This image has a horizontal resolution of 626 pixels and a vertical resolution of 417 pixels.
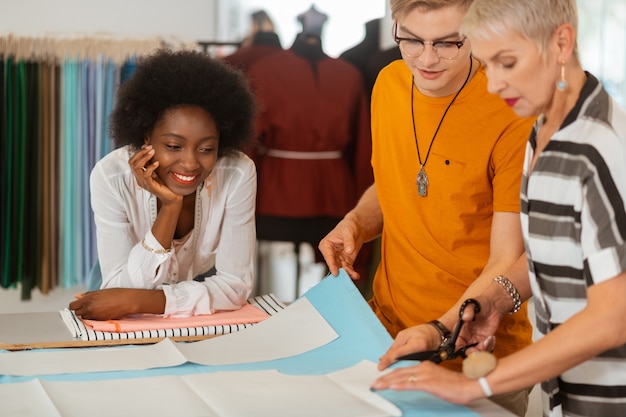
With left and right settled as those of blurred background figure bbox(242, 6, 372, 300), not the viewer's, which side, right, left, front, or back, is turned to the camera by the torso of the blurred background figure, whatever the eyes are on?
front

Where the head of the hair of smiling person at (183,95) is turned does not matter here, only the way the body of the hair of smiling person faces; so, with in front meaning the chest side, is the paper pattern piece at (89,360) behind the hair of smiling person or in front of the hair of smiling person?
in front

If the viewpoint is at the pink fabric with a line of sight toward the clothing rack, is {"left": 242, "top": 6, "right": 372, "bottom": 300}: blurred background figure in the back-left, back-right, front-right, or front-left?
front-right

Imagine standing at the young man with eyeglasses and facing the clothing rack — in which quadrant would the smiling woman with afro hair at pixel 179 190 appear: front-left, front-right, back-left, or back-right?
front-left

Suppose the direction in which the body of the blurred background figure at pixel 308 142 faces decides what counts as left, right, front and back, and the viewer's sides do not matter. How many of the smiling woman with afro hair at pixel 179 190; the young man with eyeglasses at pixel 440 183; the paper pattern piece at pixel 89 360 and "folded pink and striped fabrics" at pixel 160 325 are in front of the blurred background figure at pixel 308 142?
4

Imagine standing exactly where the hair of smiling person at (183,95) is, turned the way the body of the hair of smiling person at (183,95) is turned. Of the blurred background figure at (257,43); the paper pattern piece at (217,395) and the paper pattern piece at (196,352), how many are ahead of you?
2

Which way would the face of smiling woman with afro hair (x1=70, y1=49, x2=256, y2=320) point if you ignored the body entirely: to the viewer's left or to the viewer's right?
to the viewer's right

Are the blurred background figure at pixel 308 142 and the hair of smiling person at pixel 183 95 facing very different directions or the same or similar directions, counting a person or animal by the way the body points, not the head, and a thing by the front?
same or similar directions

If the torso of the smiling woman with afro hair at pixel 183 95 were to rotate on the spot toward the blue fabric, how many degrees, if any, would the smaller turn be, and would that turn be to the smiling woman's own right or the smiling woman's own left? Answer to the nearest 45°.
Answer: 0° — they already face it

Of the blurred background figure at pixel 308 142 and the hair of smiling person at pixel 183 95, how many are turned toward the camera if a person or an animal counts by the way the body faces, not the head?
2

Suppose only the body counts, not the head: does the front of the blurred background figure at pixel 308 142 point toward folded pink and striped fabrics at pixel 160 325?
yes

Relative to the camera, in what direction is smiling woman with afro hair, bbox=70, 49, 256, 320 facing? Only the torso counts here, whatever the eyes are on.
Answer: toward the camera

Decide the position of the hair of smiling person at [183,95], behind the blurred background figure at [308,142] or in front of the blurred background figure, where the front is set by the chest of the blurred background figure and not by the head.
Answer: in front

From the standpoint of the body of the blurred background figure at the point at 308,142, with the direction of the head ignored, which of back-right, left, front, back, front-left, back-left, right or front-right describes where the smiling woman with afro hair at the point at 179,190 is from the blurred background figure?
front

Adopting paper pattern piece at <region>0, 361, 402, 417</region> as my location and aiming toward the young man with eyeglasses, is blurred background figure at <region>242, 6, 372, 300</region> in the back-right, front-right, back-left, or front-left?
front-left

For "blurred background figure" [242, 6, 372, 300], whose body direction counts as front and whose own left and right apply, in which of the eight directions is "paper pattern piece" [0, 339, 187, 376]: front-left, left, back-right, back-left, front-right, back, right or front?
front
